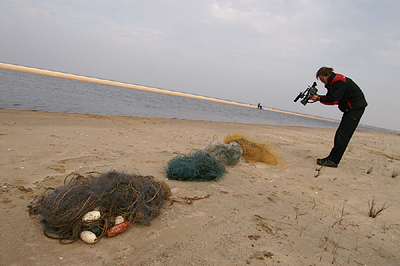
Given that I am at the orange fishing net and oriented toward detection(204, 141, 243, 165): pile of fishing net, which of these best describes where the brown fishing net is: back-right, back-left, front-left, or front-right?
front-left

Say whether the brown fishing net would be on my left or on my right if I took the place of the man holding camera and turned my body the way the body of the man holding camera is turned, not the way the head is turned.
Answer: on my left

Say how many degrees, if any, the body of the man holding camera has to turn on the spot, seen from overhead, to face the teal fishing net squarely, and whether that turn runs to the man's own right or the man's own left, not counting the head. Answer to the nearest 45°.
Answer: approximately 45° to the man's own left

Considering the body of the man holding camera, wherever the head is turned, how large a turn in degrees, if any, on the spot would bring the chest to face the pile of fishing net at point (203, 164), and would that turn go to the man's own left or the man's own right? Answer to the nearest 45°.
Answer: approximately 45° to the man's own left

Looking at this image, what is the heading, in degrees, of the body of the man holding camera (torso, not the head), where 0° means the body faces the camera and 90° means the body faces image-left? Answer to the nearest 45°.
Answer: approximately 90°
